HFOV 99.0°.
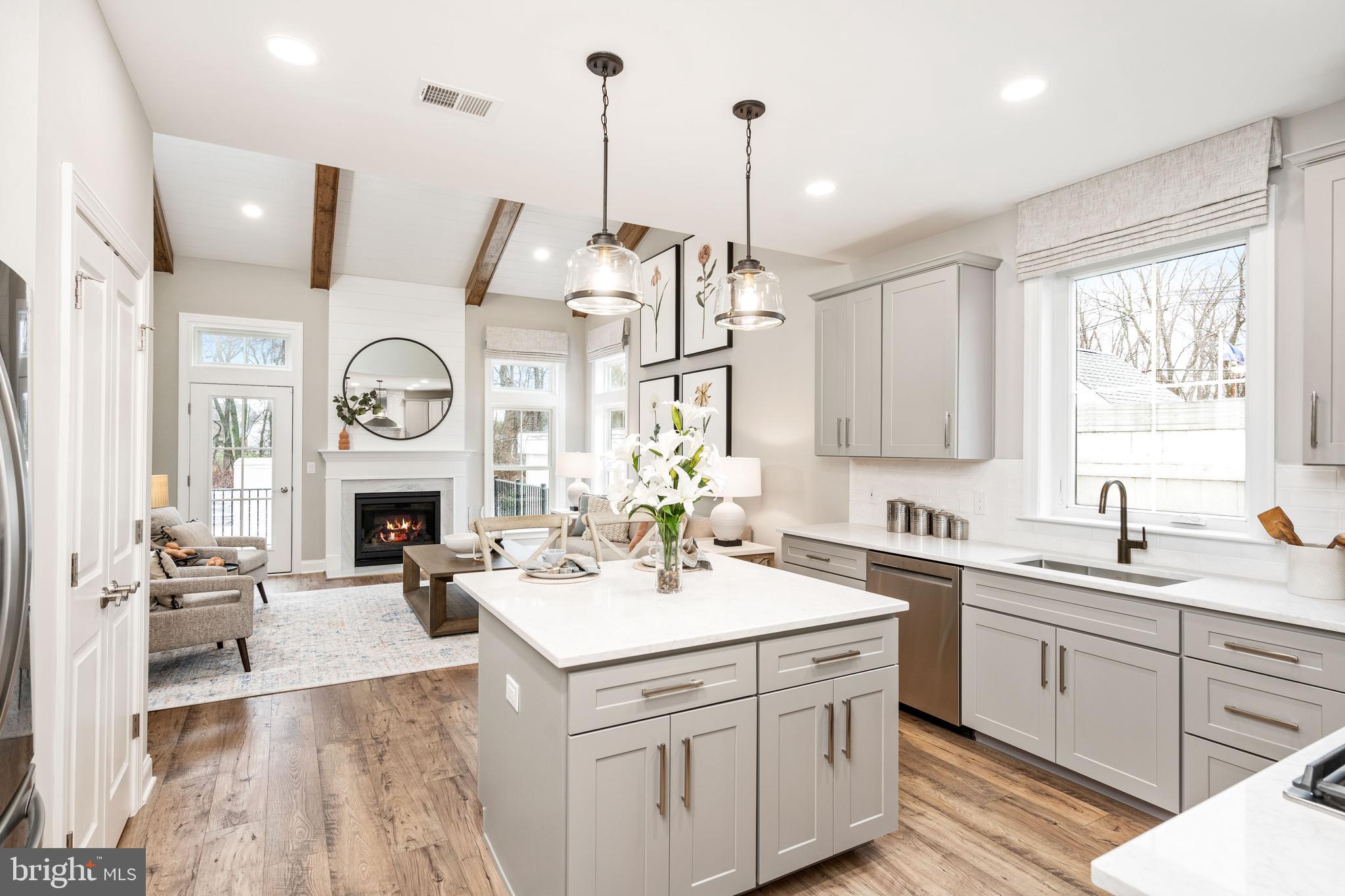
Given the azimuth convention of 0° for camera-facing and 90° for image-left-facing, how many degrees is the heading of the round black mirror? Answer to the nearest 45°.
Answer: approximately 0°

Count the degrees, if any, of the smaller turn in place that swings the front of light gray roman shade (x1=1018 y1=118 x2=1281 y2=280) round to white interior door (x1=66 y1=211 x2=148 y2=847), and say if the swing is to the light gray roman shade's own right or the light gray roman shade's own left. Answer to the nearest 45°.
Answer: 0° — it already faces it

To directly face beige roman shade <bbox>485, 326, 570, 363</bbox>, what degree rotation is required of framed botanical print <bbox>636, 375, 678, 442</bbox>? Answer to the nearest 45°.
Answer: approximately 90° to its right

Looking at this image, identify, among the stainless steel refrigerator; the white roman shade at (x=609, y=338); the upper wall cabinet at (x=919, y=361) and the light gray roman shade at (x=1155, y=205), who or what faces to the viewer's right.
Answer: the stainless steel refrigerator

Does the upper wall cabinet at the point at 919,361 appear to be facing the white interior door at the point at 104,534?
yes

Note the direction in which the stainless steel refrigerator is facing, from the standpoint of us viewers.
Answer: facing to the right of the viewer

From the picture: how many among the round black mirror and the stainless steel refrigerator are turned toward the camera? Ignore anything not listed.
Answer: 1

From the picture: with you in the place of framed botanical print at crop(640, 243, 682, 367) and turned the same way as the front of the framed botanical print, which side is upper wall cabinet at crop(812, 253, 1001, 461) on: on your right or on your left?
on your left
